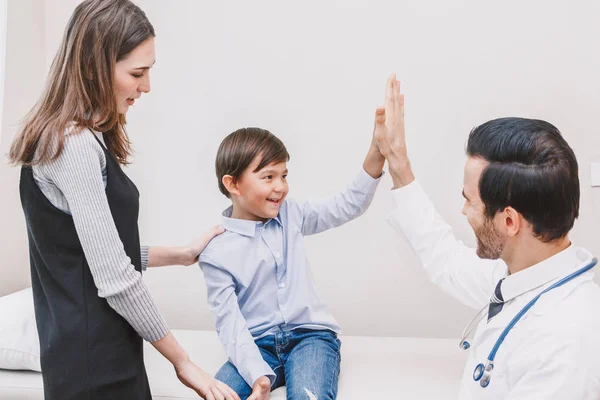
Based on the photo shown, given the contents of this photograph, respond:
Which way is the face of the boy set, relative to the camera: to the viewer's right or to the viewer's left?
to the viewer's right

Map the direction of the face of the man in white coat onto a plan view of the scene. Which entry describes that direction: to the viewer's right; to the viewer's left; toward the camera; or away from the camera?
to the viewer's left

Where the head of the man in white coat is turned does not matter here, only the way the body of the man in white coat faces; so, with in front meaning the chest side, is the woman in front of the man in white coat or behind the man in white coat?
in front

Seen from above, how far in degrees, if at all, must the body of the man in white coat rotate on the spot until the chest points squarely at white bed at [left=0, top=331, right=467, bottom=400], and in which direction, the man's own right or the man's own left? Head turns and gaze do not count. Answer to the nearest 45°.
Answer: approximately 45° to the man's own right

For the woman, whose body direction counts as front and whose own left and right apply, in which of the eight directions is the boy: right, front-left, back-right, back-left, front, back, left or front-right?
front-left

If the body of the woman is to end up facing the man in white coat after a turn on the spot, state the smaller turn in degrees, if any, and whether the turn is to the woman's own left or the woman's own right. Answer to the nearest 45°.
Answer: approximately 45° to the woman's own right

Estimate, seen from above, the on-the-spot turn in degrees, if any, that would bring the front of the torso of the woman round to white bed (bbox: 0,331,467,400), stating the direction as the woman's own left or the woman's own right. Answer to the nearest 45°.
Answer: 0° — they already face it

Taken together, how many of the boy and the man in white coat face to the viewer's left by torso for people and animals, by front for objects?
1

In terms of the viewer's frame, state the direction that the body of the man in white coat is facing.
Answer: to the viewer's left

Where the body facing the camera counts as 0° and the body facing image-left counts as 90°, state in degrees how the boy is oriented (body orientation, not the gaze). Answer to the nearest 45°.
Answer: approximately 315°

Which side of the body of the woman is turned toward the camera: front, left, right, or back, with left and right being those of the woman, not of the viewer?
right

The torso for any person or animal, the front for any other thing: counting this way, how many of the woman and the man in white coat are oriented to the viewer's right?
1

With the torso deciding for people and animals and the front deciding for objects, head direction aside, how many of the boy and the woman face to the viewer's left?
0

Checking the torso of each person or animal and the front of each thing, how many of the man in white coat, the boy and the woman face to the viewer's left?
1

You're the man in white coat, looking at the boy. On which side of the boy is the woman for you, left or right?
left
